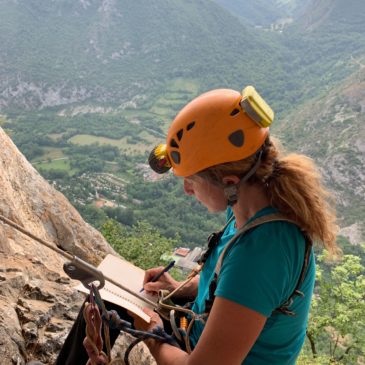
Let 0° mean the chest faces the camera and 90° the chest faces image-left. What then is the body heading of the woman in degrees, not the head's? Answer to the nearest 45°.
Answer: approximately 90°

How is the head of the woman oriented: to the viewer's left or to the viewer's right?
to the viewer's left

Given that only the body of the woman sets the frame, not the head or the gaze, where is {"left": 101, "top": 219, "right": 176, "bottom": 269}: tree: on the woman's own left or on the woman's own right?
on the woman's own right

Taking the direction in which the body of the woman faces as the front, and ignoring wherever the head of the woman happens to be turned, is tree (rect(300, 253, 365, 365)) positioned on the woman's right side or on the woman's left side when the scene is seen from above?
on the woman's right side
